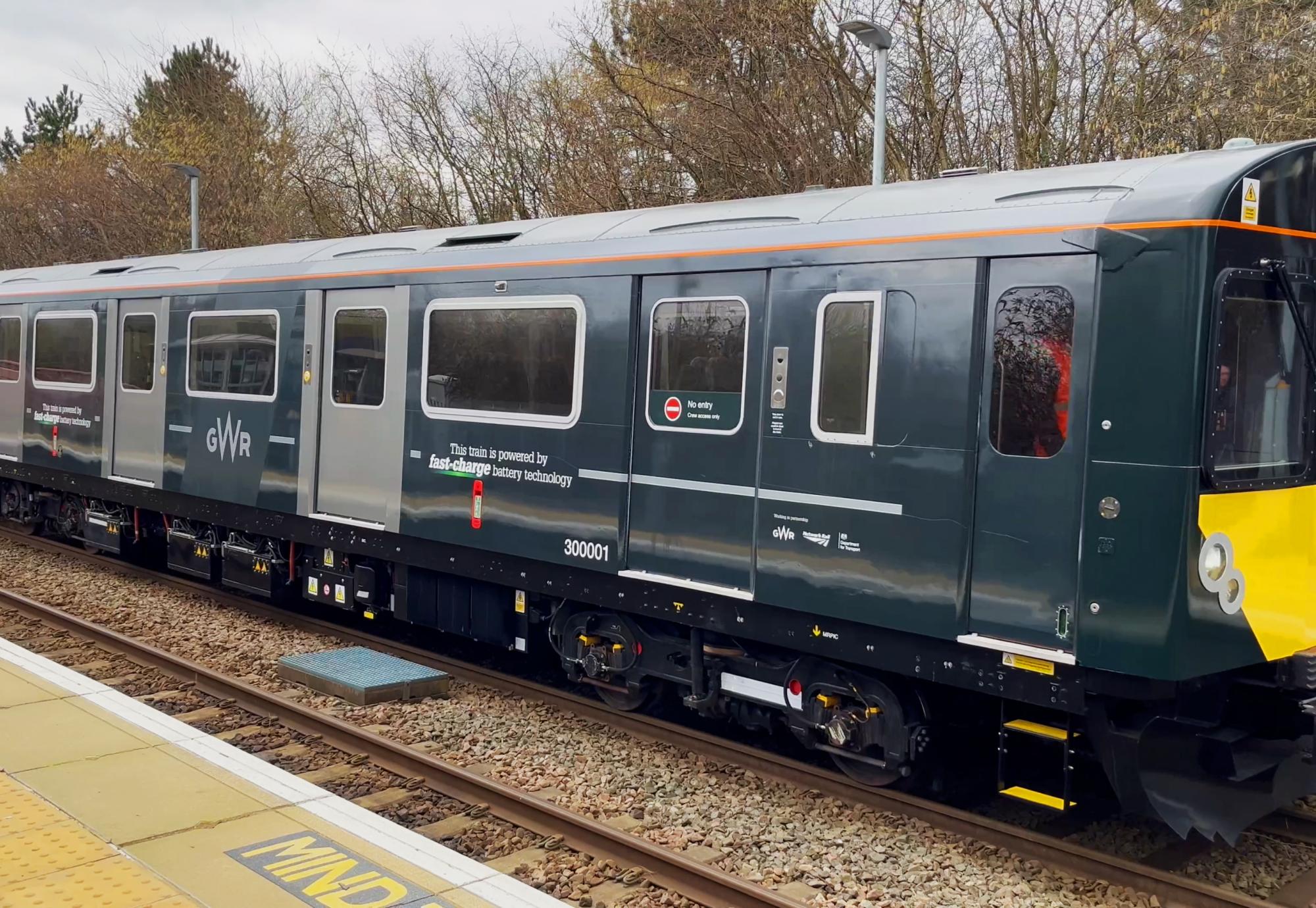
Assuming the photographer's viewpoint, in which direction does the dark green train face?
facing the viewer and to the right of the viewer

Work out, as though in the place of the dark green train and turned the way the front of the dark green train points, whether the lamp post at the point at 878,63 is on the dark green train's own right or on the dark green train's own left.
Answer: on the dark green train's own left
